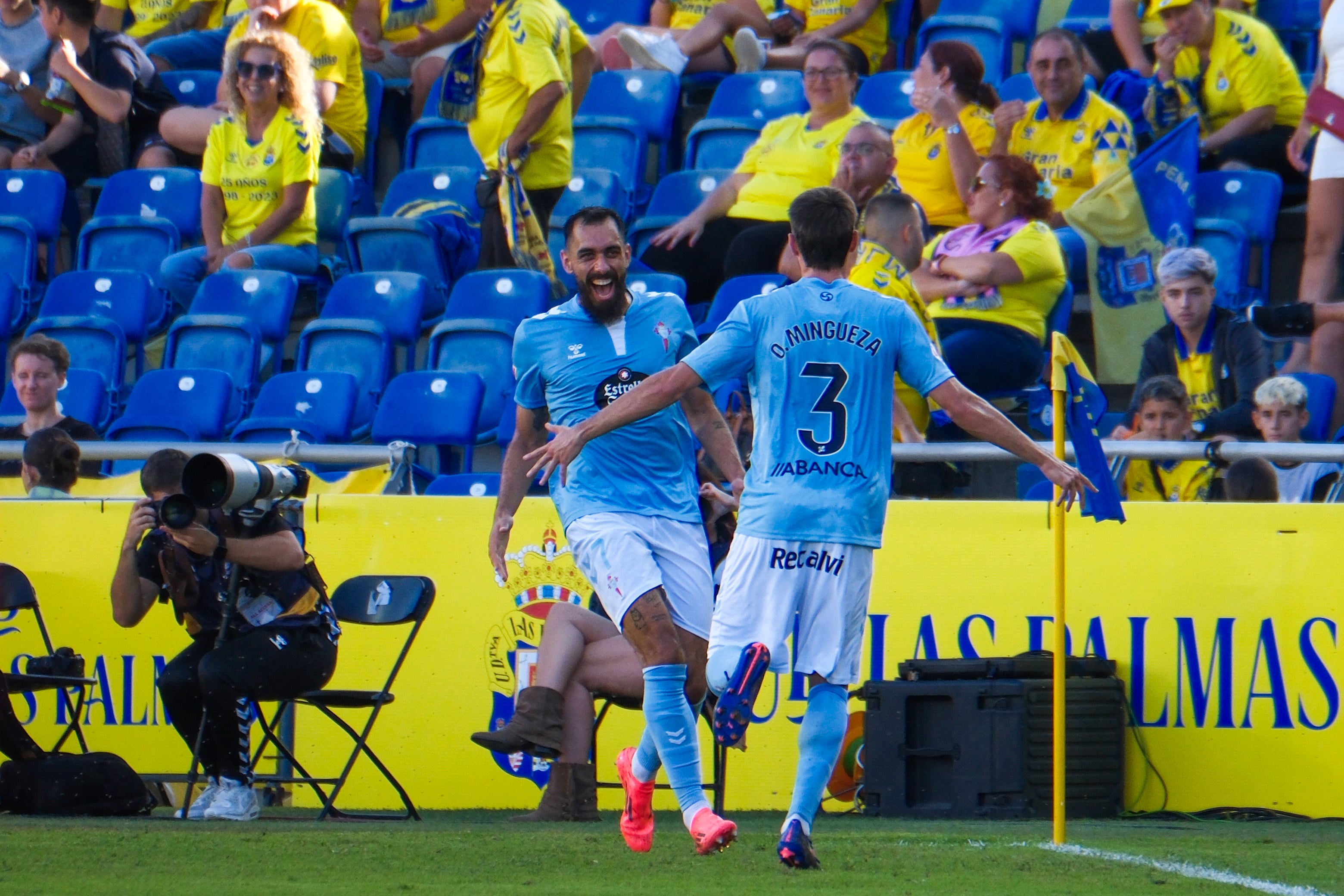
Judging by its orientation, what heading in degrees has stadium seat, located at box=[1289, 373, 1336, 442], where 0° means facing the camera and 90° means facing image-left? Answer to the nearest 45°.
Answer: approximately 0°

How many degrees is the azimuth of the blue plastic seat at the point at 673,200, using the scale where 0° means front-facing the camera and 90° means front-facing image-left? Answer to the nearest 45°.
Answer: approximately 45°

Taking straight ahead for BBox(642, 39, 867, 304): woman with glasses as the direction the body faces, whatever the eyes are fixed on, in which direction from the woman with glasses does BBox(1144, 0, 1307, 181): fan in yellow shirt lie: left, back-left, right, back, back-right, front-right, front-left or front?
back-left

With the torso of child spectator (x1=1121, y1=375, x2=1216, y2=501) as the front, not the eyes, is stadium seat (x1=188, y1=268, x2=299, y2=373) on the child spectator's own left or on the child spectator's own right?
on the child spectator's own right

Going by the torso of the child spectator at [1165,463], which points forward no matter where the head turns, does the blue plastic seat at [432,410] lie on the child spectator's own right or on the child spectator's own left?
on the child spectator's own right

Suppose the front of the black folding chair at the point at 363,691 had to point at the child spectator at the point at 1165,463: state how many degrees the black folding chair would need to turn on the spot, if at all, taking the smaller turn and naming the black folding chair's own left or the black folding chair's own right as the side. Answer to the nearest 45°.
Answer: approximately 135° to the black folding chair's own left

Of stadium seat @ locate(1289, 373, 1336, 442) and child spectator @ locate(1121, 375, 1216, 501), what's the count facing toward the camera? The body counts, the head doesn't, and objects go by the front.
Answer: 2

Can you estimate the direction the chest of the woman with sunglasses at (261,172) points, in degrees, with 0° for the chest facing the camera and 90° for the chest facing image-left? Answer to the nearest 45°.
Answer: approximately 45°
